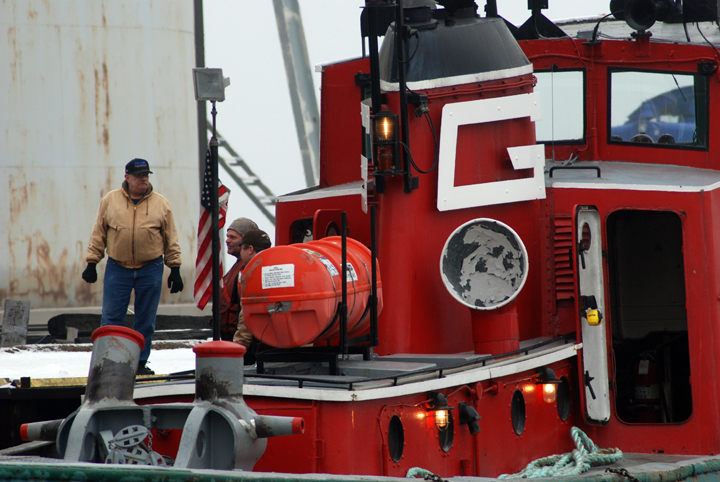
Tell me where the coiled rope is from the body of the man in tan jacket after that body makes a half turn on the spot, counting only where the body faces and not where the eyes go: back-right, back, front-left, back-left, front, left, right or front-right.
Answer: back-right

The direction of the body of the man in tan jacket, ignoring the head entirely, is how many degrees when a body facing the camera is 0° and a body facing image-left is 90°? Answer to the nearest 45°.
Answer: approximately 0°

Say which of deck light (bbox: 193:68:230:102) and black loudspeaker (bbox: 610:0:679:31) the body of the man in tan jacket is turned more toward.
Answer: the deck light

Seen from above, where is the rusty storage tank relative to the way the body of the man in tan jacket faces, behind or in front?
behind

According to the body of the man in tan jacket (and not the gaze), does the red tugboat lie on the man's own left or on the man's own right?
on the man's own left
